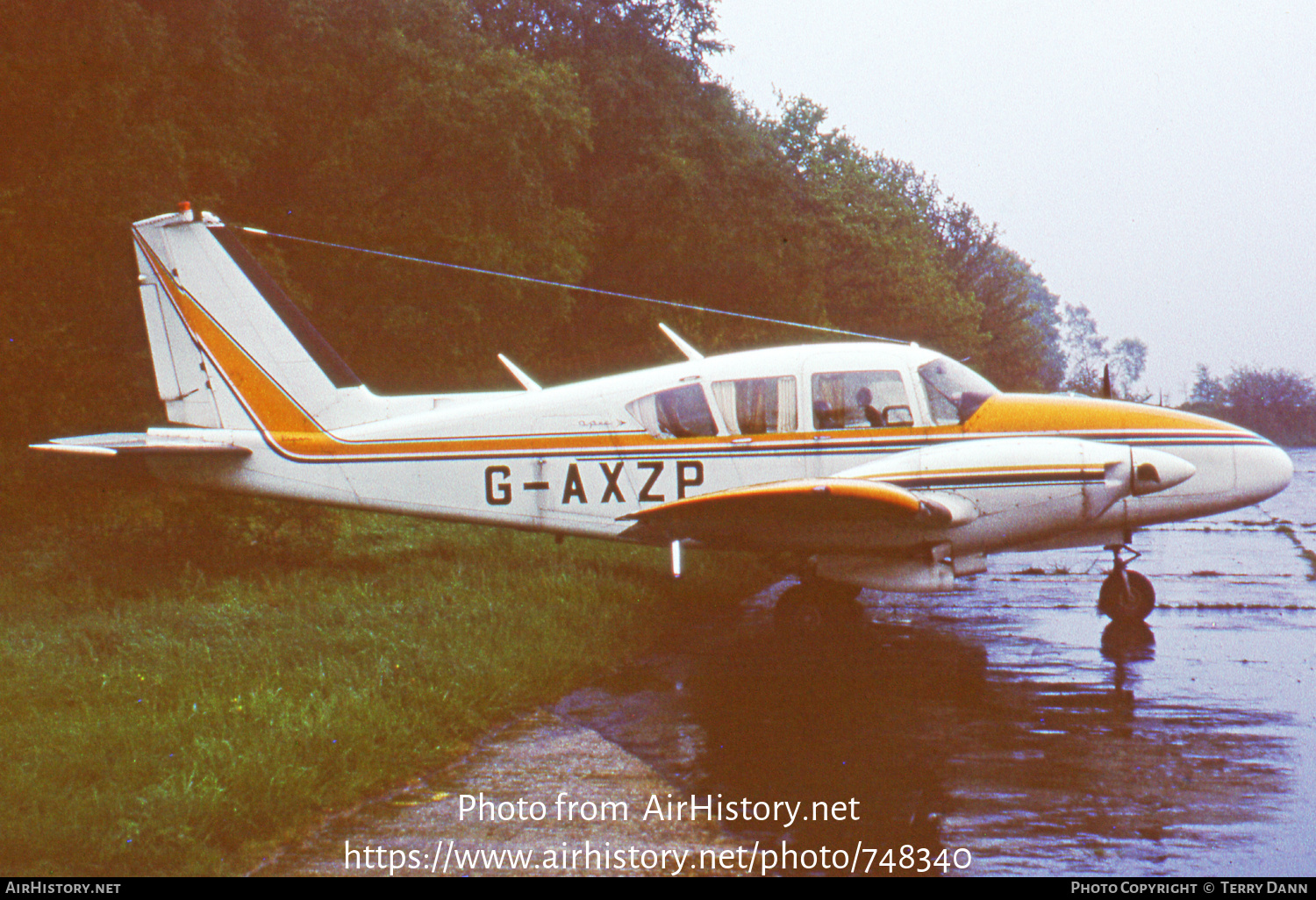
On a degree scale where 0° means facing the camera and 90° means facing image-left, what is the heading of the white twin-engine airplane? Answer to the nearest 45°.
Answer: approximately 270°
